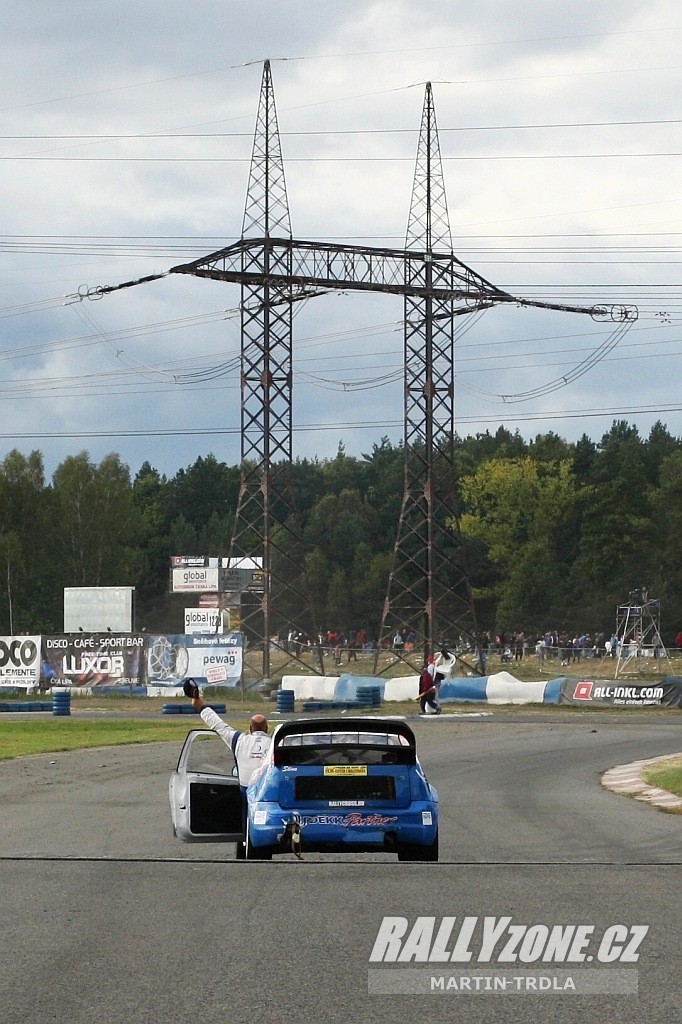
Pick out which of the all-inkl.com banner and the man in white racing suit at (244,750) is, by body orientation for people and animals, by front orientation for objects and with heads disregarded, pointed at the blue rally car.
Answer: the all-inkl.com banner

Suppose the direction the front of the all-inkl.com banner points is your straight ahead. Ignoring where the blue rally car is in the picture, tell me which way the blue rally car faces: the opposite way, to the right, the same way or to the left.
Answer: the opposite way

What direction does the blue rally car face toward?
away from the camera

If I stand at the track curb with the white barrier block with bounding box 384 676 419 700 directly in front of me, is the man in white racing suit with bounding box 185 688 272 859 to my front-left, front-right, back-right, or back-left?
back-left

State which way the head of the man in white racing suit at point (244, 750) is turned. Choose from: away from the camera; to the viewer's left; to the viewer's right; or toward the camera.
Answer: away from the camera

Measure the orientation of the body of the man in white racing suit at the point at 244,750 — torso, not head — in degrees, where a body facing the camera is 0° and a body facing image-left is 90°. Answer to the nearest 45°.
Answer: approximately 180°

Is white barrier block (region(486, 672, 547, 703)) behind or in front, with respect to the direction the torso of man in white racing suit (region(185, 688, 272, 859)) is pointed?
in front

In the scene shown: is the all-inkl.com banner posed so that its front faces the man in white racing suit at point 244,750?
yes

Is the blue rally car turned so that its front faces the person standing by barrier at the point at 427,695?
yes

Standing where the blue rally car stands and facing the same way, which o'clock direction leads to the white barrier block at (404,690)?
The white barrier block is roughly at 12 o'clock from the blue rally car.

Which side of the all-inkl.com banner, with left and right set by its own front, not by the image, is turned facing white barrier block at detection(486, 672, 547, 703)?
right

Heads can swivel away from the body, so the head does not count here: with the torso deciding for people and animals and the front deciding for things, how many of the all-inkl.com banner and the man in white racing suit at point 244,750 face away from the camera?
1

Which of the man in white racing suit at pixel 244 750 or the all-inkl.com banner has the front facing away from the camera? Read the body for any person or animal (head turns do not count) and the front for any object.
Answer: the man in white racing suit
